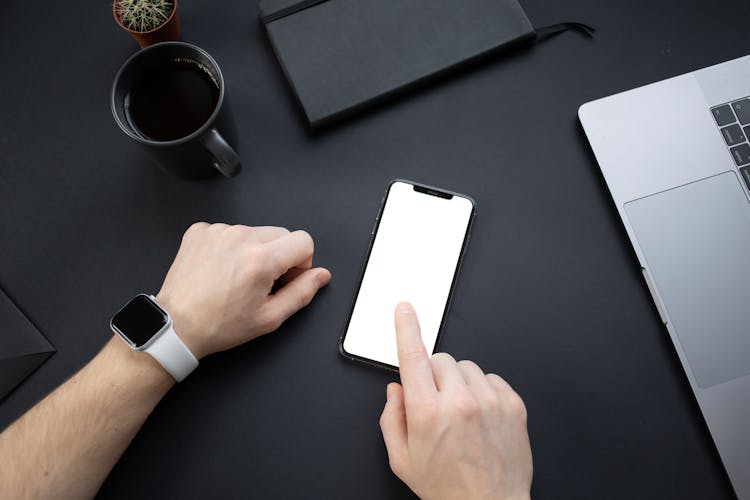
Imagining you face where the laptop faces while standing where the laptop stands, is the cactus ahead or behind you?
ahead

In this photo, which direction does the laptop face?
to the viewer's left

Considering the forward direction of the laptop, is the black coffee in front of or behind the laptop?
in front
